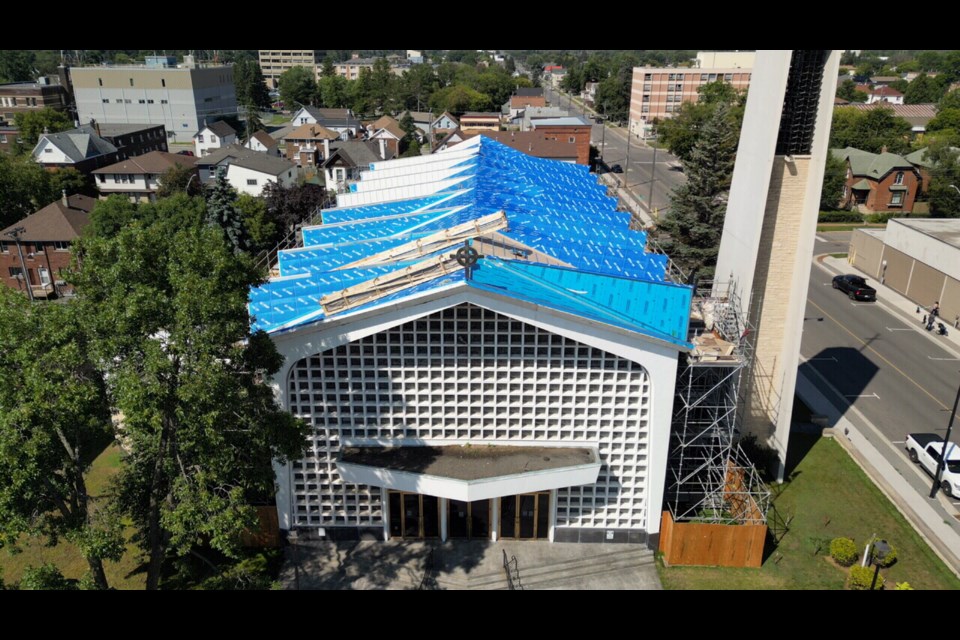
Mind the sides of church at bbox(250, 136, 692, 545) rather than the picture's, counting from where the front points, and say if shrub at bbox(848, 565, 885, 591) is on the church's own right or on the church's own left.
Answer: on the church's own left

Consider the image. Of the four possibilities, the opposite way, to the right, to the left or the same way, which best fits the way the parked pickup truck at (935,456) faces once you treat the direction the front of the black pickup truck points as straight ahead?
the opposite way

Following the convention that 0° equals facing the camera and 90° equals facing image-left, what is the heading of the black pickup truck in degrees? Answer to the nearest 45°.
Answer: approximately 135°

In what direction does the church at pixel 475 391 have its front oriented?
toward the camera

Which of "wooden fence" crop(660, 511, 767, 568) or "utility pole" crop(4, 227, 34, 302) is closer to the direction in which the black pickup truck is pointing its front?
the utility pole

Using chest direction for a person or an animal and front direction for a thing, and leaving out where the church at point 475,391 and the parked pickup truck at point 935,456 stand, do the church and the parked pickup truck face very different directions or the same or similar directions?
same or similar directions

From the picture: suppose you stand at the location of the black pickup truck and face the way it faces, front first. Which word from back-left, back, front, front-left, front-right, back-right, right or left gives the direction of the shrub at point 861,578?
back-left

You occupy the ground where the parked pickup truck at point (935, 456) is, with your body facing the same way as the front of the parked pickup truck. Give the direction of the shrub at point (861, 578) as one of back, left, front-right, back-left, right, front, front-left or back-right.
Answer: front-right
